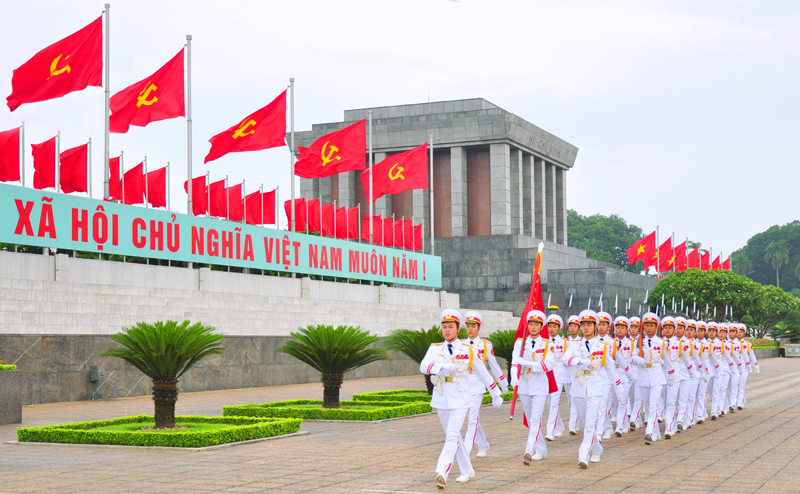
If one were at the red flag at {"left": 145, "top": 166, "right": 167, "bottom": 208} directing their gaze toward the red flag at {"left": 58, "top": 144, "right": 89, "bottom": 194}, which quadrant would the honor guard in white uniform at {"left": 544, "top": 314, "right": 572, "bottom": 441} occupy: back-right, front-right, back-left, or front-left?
front-left

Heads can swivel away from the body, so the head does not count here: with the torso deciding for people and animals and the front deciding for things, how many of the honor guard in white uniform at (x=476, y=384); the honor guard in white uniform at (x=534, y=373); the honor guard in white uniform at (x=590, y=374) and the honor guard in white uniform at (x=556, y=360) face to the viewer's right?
0

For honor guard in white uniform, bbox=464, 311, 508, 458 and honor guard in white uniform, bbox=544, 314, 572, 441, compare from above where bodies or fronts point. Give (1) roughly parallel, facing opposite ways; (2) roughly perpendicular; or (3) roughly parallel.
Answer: roughly parallel

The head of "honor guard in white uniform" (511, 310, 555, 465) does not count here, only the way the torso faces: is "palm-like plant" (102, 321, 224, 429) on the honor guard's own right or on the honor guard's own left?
on the honor guard's own right

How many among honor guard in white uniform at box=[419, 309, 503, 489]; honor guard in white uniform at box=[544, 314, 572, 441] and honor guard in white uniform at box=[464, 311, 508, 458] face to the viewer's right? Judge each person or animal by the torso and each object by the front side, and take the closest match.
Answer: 0

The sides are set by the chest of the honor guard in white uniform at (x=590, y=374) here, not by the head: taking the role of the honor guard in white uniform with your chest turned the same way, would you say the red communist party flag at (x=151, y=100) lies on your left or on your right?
on your right

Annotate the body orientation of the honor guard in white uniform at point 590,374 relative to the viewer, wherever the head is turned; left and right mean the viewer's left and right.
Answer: facing the viewer and to the left of the viewer

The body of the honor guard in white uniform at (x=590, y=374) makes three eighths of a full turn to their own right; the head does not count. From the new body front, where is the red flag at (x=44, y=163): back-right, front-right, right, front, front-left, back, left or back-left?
front-left

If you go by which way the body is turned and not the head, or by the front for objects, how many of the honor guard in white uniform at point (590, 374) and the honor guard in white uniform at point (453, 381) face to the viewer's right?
0

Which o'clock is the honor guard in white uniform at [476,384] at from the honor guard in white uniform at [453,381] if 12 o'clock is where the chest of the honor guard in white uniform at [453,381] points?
the honor guard in white uniform at [476,384] is roughly at 5 o'clock from the honor guard in white uniform at [453,381].

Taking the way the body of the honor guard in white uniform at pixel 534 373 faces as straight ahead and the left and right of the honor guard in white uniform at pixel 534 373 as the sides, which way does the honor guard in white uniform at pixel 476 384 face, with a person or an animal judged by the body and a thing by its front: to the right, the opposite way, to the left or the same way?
the same way

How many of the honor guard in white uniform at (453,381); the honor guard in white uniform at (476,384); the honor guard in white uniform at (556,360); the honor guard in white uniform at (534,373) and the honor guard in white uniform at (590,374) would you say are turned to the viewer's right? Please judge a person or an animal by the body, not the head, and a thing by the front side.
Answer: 0

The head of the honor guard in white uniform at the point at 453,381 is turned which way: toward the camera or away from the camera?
toward the camera

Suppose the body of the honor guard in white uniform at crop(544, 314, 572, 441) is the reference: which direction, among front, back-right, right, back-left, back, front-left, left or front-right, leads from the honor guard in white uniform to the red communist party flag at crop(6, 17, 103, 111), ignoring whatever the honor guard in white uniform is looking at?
right

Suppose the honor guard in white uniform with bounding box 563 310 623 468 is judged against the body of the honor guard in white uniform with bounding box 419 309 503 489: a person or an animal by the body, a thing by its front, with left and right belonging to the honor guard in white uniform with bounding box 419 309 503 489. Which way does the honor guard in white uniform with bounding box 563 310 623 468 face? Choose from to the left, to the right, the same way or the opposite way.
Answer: the same way

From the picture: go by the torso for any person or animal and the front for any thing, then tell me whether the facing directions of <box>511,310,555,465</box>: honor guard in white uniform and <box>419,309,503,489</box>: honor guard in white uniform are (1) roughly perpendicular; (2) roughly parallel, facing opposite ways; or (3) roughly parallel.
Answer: roughly parallel

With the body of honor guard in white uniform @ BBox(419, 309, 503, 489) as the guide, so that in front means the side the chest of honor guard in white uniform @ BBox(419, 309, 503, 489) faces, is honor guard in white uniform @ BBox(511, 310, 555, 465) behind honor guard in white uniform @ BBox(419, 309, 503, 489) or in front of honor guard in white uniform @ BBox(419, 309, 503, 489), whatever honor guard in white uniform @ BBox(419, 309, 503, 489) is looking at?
behind

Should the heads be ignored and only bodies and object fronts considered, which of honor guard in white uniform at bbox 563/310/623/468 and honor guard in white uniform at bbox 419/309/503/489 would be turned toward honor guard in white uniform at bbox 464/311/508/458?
honor guard in white uniform at bbox 563/310/623/468

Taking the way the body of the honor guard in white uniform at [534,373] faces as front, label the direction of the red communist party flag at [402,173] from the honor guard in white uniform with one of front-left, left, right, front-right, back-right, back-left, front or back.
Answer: back-right

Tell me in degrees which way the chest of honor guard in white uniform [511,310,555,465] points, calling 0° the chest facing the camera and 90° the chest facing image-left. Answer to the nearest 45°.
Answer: approximately 45°

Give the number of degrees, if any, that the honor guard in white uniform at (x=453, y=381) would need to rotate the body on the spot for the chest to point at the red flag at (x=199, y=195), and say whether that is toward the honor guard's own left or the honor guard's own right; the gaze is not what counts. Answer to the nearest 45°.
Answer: approximately 135° to the honor guard's own right

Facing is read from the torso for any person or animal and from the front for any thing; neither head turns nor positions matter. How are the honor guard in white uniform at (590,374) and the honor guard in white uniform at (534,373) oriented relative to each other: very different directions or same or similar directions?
same or similar directions
